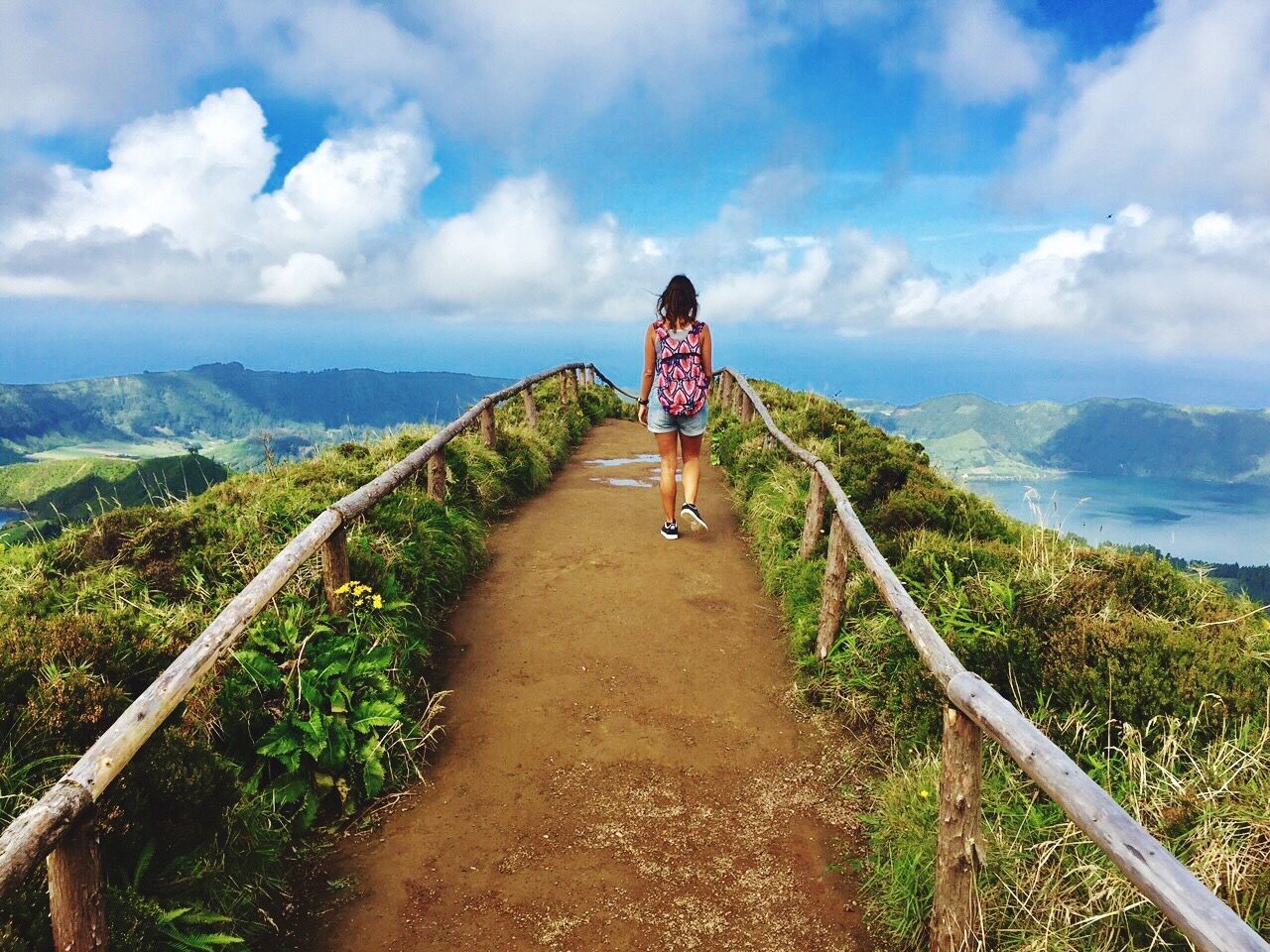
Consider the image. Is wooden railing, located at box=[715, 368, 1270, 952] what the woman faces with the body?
no

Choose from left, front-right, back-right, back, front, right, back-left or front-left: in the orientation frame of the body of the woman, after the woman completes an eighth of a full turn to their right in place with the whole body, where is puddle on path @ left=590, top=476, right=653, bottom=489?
front-left

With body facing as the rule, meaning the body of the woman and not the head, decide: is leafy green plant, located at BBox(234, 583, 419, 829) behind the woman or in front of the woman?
behind

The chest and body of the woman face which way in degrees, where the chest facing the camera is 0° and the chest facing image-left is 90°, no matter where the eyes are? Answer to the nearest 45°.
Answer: approximately 180°

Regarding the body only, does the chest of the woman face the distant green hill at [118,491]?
no

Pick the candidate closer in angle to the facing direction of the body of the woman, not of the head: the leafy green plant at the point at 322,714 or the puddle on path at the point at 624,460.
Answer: the puddle on path

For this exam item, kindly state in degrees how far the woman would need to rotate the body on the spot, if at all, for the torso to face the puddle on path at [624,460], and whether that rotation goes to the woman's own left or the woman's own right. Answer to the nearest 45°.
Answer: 0° — they already face it

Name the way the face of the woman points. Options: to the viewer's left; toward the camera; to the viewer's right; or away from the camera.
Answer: away from the camera
